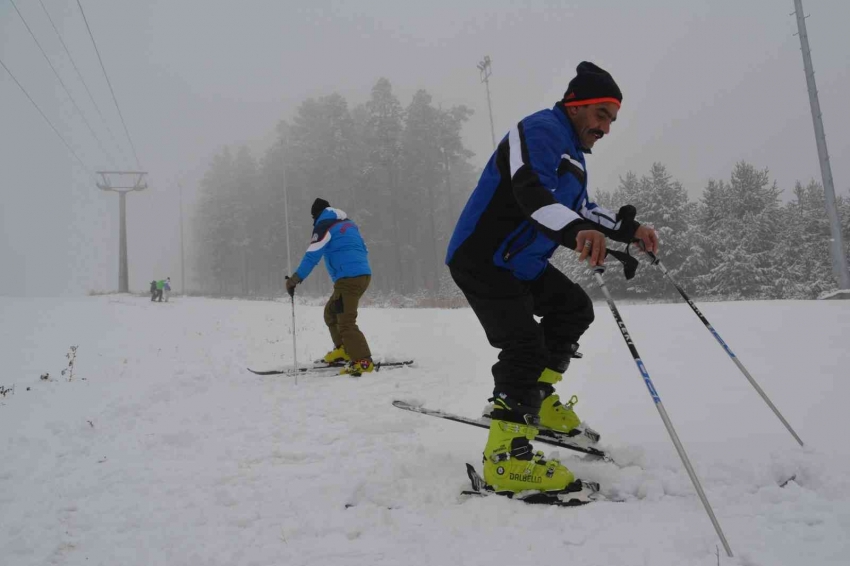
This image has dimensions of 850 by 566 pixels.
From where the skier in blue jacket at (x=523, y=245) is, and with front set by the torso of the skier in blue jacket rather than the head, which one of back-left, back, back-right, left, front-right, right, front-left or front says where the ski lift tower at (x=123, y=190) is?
back-left

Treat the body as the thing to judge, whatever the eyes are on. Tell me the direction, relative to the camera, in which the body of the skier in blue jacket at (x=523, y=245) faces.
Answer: to the viewer's right

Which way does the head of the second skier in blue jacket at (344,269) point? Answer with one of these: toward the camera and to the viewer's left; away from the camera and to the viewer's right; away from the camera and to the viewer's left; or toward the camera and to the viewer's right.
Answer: away from the camera and to the viewer's left

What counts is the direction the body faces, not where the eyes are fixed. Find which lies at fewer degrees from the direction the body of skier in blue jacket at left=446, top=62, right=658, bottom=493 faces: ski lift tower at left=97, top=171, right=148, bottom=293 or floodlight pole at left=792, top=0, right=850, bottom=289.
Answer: the floodlight pole

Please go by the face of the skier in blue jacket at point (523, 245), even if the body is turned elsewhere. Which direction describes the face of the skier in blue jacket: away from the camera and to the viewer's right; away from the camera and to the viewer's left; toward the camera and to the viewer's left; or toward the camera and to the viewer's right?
toward the camera and to the viewer's right

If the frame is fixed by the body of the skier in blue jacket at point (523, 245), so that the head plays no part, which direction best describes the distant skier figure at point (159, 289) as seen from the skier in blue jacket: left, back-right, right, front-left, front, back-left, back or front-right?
back-left

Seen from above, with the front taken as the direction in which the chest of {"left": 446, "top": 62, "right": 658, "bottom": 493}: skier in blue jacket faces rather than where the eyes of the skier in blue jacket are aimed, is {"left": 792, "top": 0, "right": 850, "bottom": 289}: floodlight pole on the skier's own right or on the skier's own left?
on the skier's own left

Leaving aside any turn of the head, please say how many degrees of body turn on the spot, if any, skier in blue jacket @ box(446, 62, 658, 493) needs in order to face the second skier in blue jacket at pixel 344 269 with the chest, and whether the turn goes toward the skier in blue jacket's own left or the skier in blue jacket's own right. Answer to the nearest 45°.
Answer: approximately 135° to the skier in blue jacket's own left
